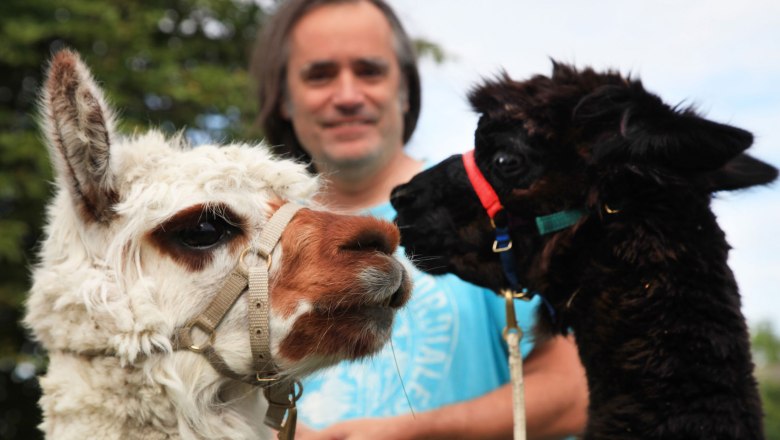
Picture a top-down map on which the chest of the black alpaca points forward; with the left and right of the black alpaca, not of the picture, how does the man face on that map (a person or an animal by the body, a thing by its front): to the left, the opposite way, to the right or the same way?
to the left

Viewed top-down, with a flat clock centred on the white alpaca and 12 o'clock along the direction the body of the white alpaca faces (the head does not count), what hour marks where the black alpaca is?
The black alpaca is roughly at 12 o'clock from the white alpaca.

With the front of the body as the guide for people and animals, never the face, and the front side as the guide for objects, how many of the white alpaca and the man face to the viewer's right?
1

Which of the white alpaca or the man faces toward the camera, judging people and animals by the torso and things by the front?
the man

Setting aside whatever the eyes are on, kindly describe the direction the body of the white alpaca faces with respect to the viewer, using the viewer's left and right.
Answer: facing to the right of the viewer

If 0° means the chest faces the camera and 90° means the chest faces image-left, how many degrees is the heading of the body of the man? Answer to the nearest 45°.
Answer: approximately 0°

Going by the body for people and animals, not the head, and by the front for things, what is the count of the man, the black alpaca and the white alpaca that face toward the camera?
1

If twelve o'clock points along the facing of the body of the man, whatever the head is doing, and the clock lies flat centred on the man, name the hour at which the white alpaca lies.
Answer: The white alpaca is roughly at 1 o'clock from the man.

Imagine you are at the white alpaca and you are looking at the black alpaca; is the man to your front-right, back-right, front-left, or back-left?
front-left

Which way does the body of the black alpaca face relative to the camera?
to the viewer's left
